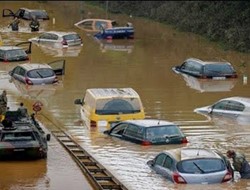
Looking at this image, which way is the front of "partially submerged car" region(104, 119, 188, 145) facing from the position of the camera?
facing away from the viewer and to the left of the viewer

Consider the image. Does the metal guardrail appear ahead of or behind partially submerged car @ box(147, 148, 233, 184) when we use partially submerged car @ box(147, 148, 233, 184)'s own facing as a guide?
ahead

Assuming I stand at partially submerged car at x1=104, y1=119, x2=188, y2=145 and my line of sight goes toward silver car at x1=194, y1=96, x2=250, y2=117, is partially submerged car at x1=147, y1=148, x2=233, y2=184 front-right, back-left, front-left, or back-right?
back-right

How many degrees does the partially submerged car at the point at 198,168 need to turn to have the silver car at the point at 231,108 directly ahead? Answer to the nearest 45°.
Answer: approximately 45° to its right

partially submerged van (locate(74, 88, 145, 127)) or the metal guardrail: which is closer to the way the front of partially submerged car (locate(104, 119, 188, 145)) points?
the partially submerged van

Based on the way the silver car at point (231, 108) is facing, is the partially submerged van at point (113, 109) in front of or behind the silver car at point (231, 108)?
in front

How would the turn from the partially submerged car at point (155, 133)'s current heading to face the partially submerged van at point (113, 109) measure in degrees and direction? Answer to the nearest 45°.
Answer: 0° — it already faces it

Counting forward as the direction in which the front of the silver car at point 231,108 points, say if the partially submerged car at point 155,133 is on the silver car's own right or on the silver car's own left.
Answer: on the silver car's own left

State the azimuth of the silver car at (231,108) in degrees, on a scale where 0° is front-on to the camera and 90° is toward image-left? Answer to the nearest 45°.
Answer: approximately 90°

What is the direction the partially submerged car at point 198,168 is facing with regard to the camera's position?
facing away from the viewer and to the left of the viewer
